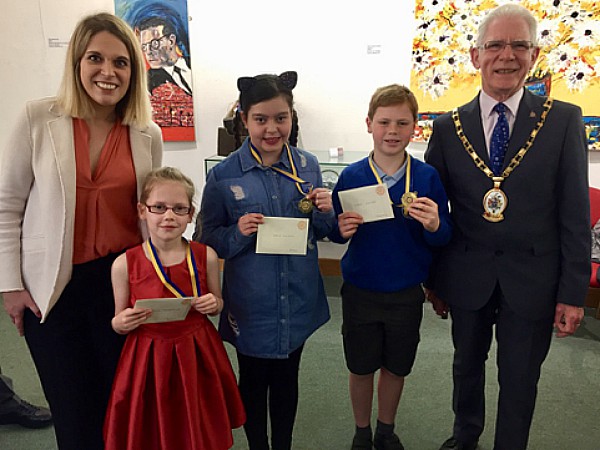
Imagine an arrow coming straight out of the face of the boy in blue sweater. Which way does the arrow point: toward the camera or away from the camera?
toward the camera

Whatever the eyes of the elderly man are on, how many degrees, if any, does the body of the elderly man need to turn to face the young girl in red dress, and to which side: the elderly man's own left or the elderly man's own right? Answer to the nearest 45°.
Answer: approximately 45° to the elderly man's own right

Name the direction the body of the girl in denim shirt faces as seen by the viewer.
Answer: toward the camera

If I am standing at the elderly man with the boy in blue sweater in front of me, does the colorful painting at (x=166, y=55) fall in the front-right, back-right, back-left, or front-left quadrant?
front-right

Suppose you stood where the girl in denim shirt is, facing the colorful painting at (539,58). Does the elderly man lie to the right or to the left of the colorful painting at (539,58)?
right

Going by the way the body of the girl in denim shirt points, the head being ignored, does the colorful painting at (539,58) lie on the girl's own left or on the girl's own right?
on the girl's own left

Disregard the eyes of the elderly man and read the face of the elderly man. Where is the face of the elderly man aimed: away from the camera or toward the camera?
toward the camera

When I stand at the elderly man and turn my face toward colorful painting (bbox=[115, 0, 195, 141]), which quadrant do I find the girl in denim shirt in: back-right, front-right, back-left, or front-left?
front-left

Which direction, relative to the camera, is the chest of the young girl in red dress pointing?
toward the camera

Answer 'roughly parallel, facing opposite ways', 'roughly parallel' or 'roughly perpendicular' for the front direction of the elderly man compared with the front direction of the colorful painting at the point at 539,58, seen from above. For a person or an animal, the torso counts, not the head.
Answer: roughly parallel

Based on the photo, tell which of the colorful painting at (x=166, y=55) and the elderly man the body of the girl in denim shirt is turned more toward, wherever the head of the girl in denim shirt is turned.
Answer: the elderly man

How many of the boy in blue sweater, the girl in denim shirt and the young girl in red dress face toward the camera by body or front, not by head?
3
